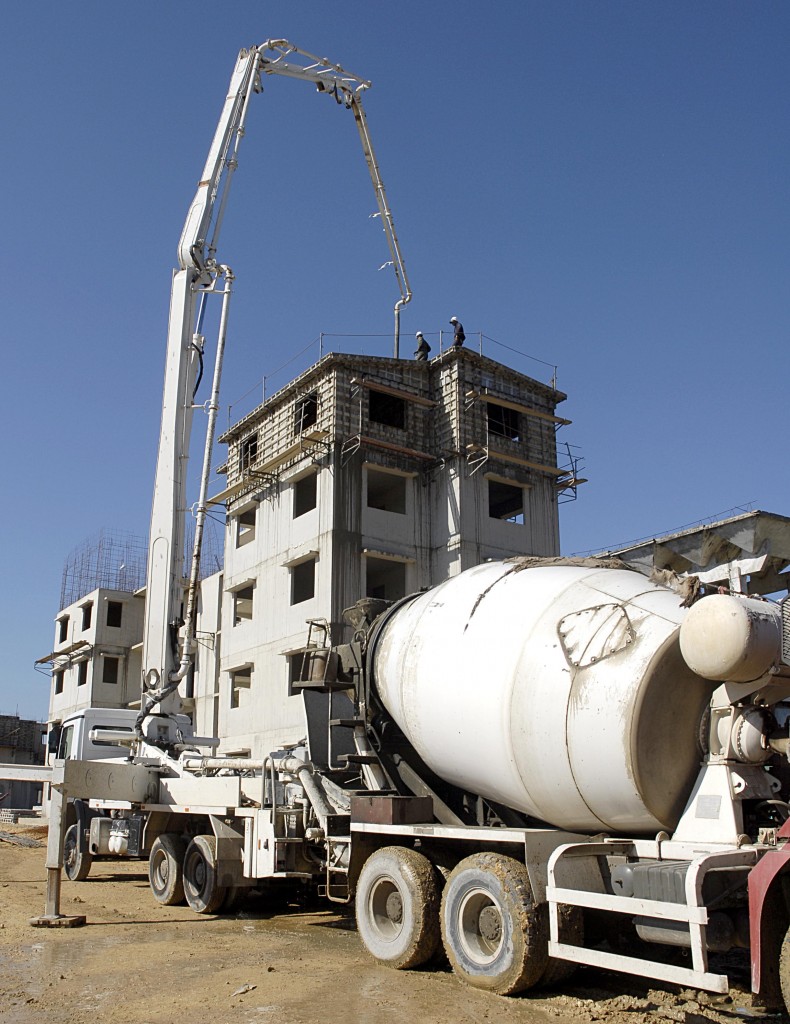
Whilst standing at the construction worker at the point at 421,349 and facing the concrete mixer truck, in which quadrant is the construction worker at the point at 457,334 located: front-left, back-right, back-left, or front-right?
front-left

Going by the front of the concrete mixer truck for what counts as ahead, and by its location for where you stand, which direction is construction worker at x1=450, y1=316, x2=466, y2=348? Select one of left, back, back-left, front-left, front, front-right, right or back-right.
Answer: back-left

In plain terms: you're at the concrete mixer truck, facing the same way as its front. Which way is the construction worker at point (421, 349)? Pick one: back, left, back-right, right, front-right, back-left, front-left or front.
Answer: back-left

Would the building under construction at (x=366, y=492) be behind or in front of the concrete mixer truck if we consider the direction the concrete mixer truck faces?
behind
